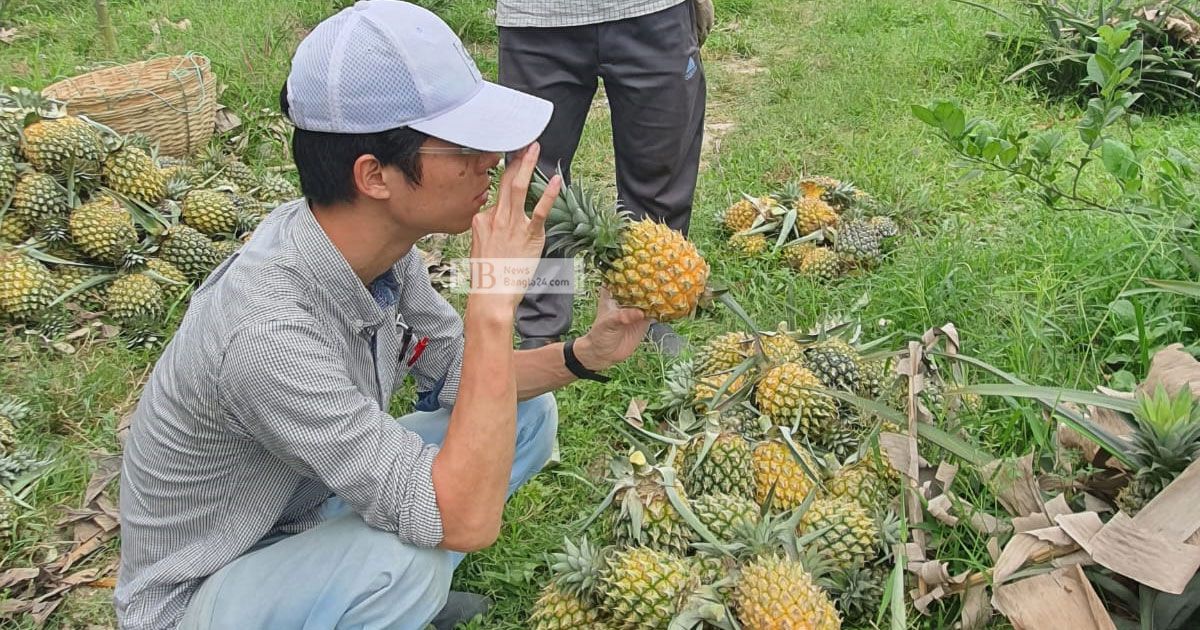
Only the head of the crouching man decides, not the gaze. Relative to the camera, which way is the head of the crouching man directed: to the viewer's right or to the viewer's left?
to the viewer's right

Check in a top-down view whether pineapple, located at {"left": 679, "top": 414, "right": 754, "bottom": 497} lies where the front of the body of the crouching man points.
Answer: yes

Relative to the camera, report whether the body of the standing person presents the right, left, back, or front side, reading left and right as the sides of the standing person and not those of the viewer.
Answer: front

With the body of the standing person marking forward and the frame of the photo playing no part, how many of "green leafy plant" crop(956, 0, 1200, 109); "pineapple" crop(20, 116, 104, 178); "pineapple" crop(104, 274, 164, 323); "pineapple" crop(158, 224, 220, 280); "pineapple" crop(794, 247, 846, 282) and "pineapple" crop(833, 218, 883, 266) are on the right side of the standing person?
3

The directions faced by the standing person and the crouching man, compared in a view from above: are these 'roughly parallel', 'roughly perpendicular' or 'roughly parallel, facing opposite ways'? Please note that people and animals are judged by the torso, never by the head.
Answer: roughly perpendicular

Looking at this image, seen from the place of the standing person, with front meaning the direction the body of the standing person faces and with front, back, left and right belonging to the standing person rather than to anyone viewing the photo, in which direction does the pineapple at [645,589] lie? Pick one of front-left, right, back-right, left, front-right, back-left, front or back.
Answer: front

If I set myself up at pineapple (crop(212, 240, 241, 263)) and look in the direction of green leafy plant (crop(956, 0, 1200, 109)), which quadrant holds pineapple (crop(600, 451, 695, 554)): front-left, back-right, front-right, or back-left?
front-right

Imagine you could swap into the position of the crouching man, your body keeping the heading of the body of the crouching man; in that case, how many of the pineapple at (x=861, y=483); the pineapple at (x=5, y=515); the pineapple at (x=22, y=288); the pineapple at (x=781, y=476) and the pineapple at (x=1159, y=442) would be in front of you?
3

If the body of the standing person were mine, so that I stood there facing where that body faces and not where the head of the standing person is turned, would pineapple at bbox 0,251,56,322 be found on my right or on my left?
on my right

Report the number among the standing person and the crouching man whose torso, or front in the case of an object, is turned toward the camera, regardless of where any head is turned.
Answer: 1

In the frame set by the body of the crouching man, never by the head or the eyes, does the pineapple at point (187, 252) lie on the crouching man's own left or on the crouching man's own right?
on the crouching man's own left

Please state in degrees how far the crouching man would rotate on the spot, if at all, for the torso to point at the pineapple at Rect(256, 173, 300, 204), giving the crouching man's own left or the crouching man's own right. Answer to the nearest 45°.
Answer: approximately 90° to the crouching man's own left

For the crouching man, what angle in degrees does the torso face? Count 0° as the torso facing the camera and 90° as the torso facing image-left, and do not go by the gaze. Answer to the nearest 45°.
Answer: approximately 270°

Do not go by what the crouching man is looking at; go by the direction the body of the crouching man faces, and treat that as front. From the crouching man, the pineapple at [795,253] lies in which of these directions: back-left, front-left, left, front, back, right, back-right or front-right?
front-left

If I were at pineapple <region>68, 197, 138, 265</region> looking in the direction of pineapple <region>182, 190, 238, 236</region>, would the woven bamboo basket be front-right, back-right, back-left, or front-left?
front-left

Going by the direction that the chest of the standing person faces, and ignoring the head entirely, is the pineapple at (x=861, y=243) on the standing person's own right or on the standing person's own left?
on the standing person's own left

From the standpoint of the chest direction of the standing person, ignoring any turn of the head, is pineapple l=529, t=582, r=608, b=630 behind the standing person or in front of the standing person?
in front

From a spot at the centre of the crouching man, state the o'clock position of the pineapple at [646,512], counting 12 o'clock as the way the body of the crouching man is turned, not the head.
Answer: The pineapple is roughly at 12 o'clock from the crouching man.
